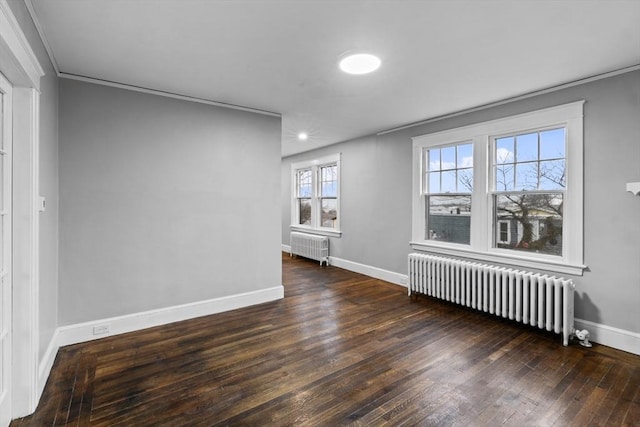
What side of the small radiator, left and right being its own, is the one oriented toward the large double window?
left

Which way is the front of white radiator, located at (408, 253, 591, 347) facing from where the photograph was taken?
facing the viewer and to the left of the viewer

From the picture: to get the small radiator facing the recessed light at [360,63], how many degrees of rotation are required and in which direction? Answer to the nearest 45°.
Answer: approximately 45° to its left

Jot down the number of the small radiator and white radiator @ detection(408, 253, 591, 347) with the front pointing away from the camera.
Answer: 0
